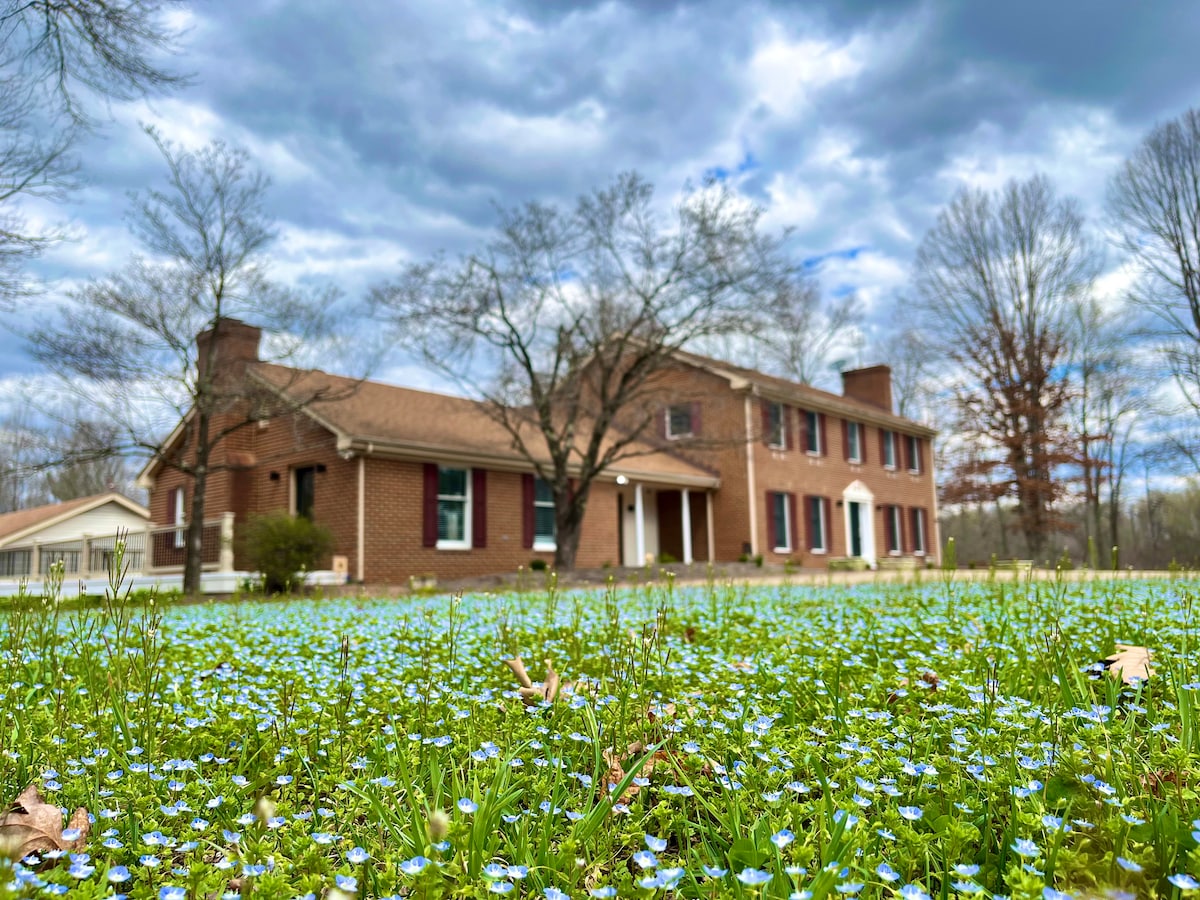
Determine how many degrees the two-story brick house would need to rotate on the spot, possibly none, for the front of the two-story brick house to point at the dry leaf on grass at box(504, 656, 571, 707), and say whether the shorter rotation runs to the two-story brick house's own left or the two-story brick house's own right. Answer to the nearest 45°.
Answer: approximately 45° to the two-story brick house's own right

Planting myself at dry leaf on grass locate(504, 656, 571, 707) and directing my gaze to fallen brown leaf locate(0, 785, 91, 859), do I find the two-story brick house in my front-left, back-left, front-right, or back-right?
back-right

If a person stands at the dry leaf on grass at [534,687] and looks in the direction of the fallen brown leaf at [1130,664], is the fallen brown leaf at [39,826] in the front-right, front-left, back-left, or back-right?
back-right

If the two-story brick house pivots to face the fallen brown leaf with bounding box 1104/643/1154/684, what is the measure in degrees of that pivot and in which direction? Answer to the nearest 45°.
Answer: approximately 45° to its right

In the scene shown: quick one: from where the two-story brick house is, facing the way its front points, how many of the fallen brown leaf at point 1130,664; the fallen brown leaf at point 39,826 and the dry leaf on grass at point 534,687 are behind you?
0

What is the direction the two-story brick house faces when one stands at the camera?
facing the viewer and to the right of the viewer

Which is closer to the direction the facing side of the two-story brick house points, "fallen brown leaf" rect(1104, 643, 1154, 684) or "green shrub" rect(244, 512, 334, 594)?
the fallen brown leaf

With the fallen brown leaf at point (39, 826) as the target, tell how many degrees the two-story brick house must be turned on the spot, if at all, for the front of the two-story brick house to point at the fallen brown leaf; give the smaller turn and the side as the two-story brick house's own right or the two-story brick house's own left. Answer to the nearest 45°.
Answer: approximately 45° to the two-story brick house's own right

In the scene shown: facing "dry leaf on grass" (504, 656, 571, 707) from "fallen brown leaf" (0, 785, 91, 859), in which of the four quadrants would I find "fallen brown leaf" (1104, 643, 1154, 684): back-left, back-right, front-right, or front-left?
front-right

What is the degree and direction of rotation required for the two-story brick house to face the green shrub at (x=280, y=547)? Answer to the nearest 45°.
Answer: approximately 90° to its right
